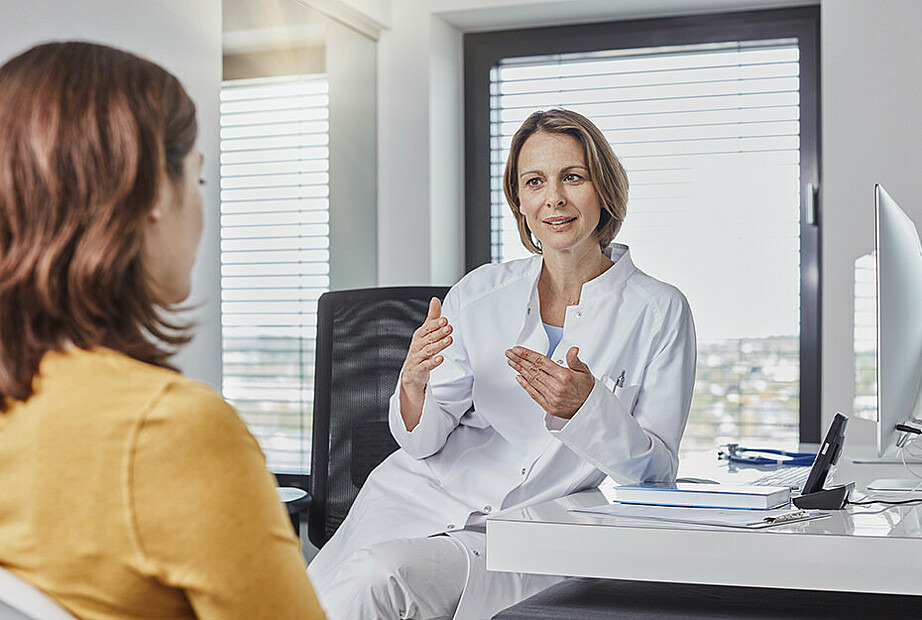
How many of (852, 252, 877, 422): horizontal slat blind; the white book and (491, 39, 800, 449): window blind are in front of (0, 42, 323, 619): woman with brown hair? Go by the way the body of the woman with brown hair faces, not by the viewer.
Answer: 3

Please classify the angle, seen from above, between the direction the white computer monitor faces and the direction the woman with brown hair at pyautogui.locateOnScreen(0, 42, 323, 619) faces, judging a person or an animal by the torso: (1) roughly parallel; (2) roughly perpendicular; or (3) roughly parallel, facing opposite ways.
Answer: roughly perpendicular

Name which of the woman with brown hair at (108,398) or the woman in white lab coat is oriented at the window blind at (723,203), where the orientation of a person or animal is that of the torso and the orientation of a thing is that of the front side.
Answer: the woman with brown hair

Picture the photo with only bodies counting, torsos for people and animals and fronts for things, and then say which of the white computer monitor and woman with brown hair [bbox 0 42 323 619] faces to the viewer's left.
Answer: the white computer monitor

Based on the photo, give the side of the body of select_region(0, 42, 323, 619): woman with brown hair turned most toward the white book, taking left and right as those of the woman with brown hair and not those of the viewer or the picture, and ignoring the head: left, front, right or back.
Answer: front

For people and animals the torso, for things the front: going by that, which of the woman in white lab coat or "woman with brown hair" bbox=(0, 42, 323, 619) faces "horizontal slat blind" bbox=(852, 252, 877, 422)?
the woman with brown hair

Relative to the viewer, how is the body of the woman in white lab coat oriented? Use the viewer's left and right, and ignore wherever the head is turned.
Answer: facing the viewer and to the left of the viewer

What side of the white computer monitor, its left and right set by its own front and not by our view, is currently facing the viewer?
left

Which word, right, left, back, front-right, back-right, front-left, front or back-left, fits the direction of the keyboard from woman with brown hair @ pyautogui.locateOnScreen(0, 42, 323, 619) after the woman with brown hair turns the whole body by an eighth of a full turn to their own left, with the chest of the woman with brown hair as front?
front-right

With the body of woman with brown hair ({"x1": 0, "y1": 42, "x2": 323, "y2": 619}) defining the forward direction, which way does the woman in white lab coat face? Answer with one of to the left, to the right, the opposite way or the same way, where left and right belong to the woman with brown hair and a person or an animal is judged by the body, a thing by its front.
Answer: the opposite way

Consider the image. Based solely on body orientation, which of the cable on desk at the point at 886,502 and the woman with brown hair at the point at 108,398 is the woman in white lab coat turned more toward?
the woman with brown hair

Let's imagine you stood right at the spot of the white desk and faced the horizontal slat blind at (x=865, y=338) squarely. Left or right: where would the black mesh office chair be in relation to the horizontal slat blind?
left

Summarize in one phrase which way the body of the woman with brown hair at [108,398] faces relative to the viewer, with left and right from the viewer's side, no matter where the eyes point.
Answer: facing away from the viewer and to the right of the viewer

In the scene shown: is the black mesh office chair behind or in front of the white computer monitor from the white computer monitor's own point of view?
in front

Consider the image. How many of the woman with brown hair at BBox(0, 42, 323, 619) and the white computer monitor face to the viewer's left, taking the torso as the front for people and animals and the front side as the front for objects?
1

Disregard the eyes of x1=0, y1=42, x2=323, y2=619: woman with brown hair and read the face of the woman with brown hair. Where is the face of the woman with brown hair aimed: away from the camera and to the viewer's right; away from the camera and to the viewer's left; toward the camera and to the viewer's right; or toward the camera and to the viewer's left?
away from the camera and to the viewer's right

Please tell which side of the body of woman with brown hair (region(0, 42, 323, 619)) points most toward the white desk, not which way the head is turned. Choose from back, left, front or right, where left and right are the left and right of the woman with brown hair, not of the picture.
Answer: front

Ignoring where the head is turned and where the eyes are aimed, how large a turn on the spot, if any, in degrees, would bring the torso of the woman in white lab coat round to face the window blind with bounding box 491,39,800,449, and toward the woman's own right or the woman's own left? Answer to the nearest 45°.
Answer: approximately 180°

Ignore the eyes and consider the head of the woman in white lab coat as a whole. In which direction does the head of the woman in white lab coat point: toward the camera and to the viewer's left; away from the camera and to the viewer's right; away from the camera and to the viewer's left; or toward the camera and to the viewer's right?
toward the camera and to the viewer's left
